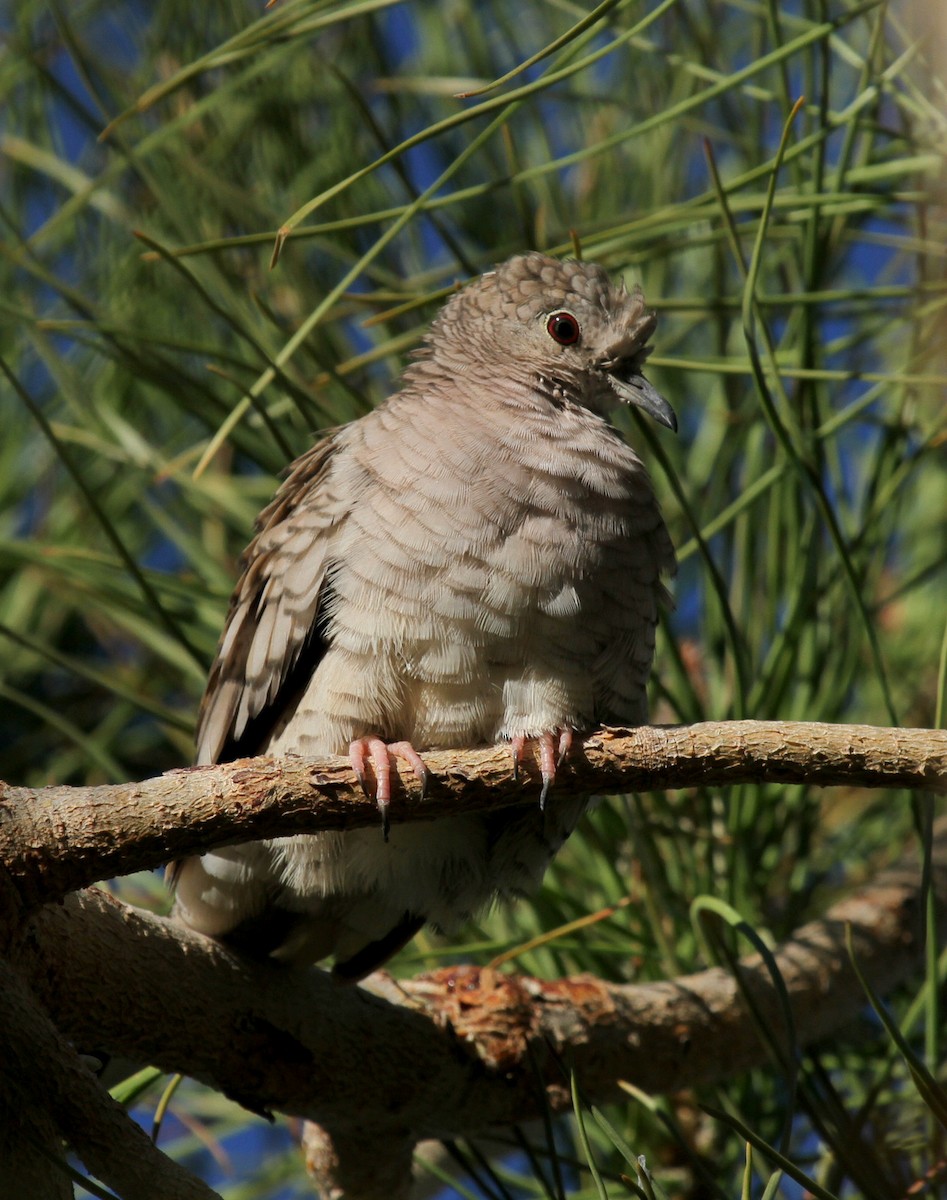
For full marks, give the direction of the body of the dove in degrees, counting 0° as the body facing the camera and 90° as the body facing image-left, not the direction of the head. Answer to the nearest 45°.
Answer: approximately 315°
